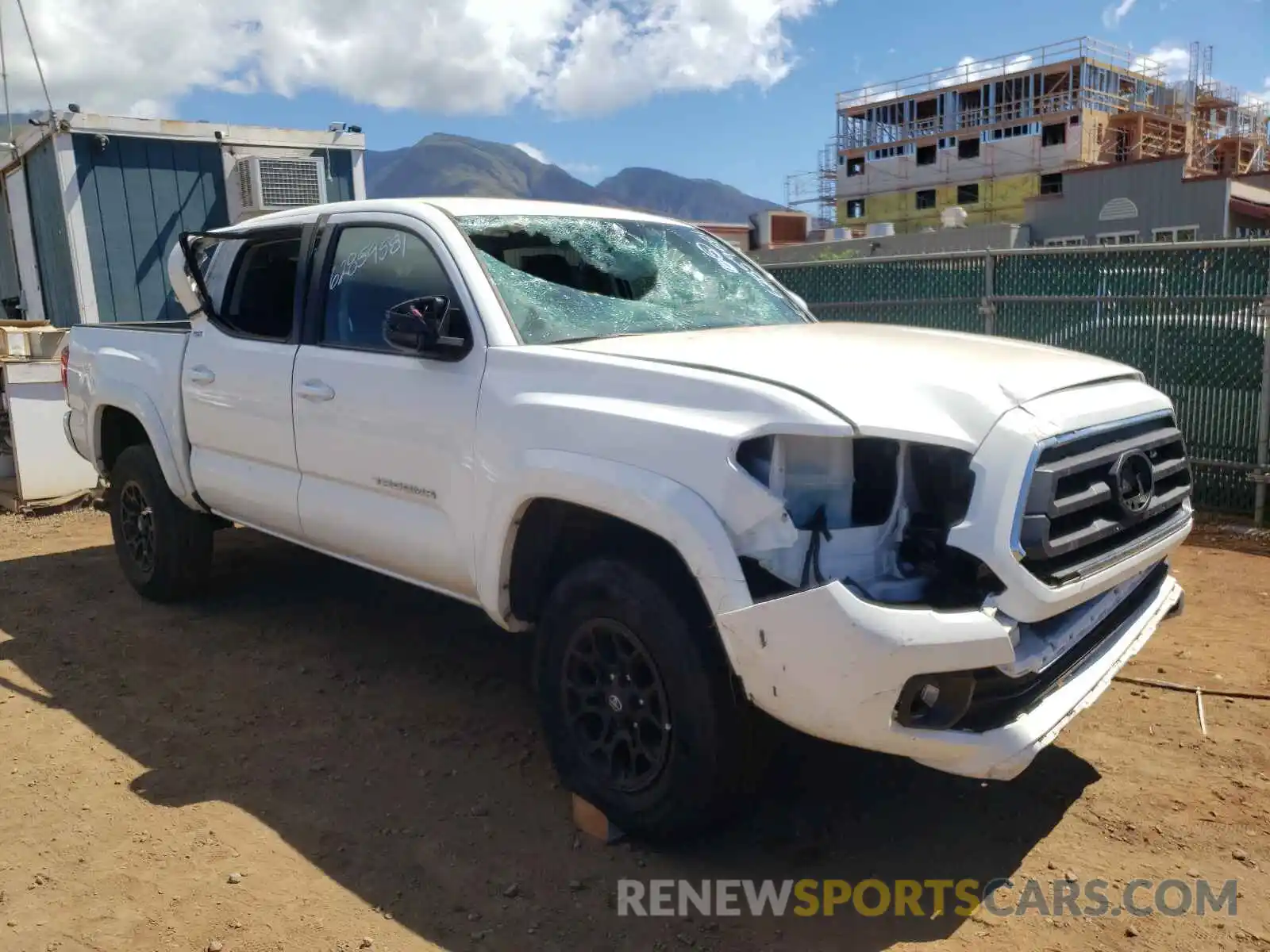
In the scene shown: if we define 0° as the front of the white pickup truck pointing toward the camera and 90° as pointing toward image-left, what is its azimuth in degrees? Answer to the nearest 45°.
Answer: approximately 315°

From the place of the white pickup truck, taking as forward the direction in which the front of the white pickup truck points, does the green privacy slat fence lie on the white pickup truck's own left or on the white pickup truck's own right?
on the white pickup truck's own left
